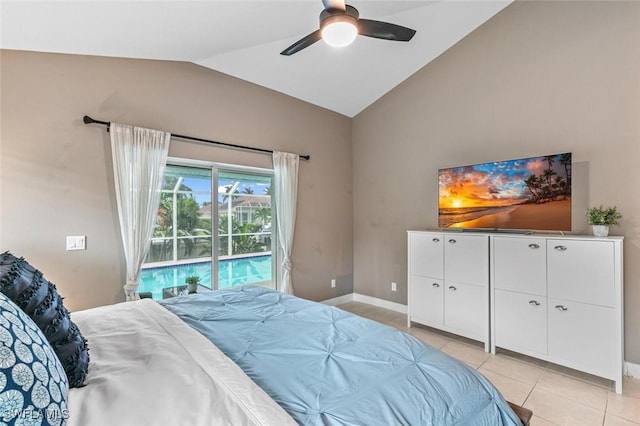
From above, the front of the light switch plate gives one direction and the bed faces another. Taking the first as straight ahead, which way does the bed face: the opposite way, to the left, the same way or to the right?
to the left

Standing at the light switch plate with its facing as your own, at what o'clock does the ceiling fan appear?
The ceiling fan is roughly at 11 o'clock from the light switch plate.

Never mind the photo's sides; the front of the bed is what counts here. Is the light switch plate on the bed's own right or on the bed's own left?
on the bed's own left

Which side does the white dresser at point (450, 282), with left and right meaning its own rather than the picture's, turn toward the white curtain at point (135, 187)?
front

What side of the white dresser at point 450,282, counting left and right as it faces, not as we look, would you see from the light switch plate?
front

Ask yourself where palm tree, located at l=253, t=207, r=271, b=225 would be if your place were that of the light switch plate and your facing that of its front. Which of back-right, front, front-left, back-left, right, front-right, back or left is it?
left

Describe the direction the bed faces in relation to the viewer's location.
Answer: facing away from the viewer and to the right of the viewer

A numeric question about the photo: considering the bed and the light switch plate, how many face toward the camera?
1

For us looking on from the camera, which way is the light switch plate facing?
facing the viewer

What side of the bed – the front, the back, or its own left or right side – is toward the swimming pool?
left

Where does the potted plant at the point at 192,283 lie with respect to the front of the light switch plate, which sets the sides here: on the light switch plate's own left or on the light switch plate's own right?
on the light switch plate's own left

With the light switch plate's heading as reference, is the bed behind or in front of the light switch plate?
in front

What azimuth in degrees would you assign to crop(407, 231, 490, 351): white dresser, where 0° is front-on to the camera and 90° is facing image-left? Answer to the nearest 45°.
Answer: approximately 45°

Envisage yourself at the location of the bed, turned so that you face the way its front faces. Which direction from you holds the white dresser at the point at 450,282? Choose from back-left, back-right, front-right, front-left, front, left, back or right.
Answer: front

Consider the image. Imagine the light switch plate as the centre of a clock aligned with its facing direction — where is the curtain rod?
The curtain rod is roughly at 9 o'clock from the light switch plate.
